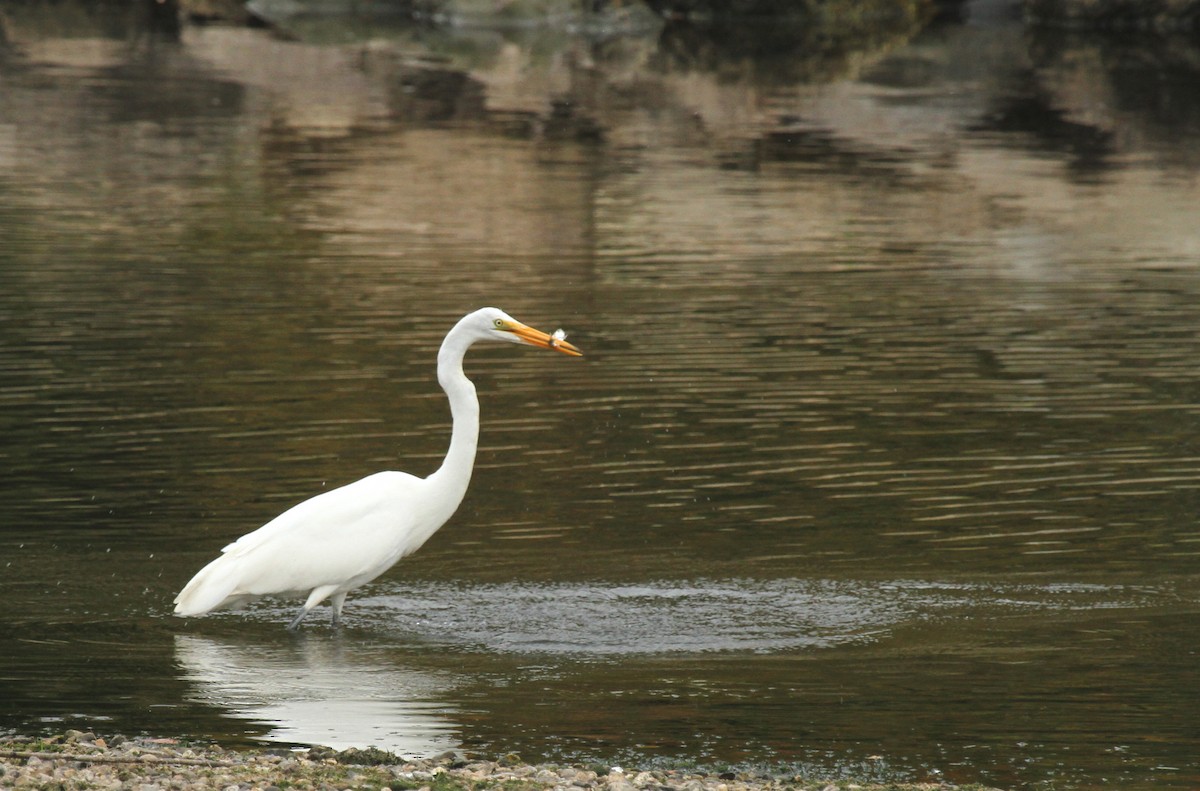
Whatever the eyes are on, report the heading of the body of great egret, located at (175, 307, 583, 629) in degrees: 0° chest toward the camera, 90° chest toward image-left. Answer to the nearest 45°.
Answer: approximately 270°
